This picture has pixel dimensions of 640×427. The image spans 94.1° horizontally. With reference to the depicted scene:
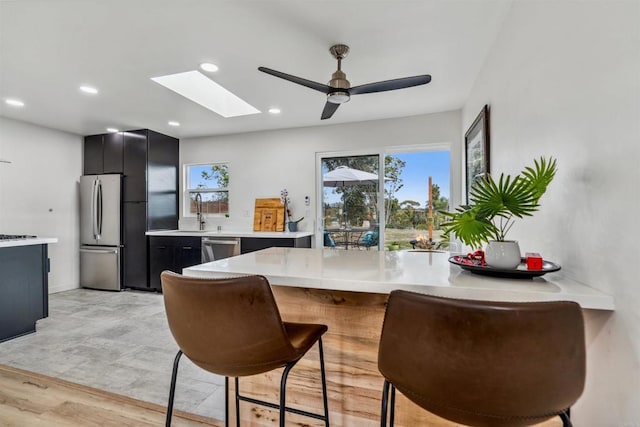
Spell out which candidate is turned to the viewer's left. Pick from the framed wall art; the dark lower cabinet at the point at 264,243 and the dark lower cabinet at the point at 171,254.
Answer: the framed wall art

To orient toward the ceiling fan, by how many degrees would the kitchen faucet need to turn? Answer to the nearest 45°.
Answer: approximately 45° to its left

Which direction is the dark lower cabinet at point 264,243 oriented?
toward the camera

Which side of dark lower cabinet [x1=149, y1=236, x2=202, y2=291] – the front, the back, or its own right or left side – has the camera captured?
front

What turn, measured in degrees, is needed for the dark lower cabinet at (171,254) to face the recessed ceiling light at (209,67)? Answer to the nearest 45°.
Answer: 0° — it already faces it

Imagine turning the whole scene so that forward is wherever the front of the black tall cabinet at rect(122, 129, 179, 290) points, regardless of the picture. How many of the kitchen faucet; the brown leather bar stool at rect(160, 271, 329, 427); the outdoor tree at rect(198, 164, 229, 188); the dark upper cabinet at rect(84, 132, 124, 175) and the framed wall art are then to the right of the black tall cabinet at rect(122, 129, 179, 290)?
1

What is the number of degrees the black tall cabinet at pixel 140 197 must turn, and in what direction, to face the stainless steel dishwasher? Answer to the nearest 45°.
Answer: approximately 90° to its left

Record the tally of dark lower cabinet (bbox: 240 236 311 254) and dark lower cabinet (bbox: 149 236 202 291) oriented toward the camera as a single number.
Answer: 2

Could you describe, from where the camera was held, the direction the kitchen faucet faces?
facing the viewer and to the left of the viewer

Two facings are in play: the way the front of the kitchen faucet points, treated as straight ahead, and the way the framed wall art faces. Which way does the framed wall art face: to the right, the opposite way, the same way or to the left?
to the right

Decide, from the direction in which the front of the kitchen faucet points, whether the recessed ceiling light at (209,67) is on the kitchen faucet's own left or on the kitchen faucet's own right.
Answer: on the kitchen faucet's own left

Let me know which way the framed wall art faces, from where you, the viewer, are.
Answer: facing to the left of the viewer

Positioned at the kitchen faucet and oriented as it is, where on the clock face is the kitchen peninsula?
The kitchen peninsula is roughly at 10 o'clock from the kitchen faucet.
